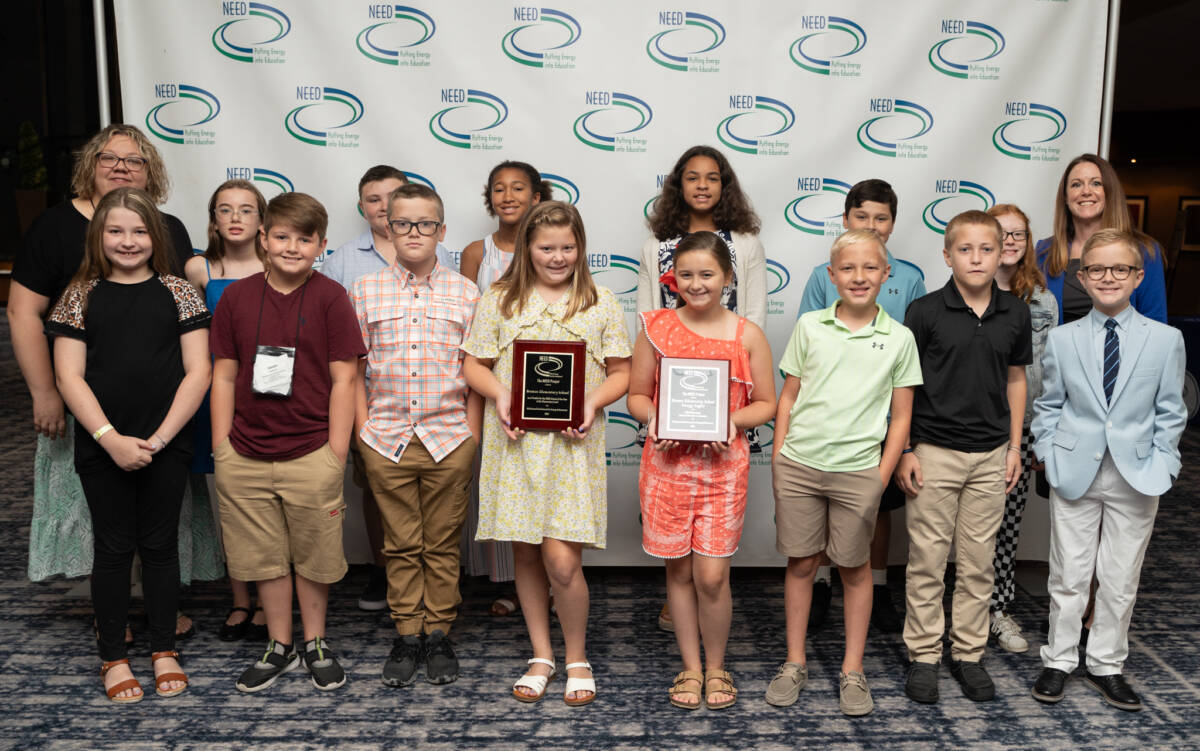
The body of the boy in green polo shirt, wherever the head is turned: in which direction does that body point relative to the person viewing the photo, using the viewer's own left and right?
facing the viewer

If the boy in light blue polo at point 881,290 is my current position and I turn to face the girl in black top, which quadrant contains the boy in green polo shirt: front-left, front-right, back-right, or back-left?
front-left

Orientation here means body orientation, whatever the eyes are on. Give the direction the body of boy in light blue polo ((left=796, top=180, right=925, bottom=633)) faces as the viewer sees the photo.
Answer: toward the camera

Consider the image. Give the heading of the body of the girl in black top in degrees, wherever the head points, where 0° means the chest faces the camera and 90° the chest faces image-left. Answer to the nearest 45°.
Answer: approximately 0°

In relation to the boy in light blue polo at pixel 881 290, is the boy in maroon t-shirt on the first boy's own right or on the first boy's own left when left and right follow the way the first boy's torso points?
on the first boy's own right

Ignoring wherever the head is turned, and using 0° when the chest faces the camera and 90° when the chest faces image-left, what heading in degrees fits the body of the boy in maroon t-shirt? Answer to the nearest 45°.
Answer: approximately 0°

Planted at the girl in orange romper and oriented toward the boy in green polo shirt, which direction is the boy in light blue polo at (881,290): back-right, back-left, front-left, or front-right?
front-left

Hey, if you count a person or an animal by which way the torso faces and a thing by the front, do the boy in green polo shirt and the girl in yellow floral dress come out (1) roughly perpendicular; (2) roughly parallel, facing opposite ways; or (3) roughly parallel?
roughly parallel

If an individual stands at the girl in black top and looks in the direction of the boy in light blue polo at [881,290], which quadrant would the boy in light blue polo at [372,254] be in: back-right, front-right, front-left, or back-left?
front-left

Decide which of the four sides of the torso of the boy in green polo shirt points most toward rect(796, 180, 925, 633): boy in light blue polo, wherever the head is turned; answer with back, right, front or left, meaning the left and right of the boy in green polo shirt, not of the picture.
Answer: back

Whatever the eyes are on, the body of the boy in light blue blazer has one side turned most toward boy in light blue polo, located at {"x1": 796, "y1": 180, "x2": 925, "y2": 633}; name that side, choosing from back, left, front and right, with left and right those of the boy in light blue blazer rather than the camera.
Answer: right

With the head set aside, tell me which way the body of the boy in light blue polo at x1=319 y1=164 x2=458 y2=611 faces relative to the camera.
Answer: toward the camera

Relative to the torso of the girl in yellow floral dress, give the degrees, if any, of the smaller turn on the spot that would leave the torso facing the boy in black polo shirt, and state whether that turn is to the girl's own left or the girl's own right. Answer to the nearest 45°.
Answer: approximately 90° to the girl's own left

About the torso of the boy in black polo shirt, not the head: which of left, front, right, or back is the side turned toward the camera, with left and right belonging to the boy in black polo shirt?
front

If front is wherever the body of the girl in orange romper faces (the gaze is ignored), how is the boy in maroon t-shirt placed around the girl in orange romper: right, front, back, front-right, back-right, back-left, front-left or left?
right

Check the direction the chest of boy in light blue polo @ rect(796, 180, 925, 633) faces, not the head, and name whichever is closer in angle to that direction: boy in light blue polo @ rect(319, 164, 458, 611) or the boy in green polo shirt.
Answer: the boy in green polo shirt

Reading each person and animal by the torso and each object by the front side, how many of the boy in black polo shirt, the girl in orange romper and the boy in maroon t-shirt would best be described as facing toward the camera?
3
